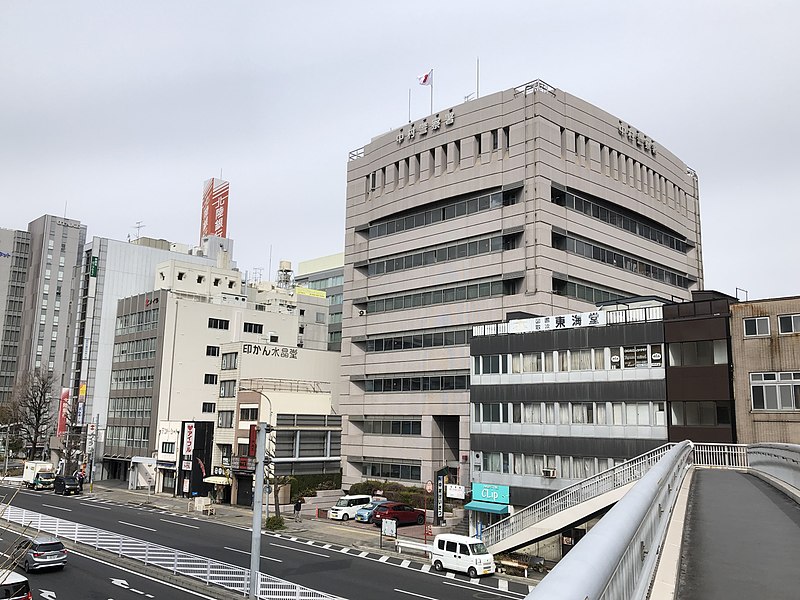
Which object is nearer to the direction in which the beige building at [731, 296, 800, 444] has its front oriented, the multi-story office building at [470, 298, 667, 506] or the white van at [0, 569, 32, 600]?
the white van

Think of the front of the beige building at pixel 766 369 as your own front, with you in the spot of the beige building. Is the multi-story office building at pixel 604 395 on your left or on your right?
on your right

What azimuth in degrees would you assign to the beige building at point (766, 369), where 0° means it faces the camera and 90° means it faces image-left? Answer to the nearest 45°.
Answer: approximately 0°

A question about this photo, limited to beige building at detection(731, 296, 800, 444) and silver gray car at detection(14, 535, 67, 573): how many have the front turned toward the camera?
1

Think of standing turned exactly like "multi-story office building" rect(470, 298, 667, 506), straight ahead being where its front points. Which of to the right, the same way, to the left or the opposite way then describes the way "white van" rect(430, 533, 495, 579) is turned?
to the left

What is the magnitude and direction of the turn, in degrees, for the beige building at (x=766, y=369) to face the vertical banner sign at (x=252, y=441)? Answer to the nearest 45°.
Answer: approximately 45° to its right

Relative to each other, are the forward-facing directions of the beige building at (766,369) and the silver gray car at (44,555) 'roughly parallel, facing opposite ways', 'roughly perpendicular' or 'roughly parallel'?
roughly perpendicular

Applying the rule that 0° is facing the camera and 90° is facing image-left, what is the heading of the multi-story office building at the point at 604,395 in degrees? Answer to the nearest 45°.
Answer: approximately 45°
